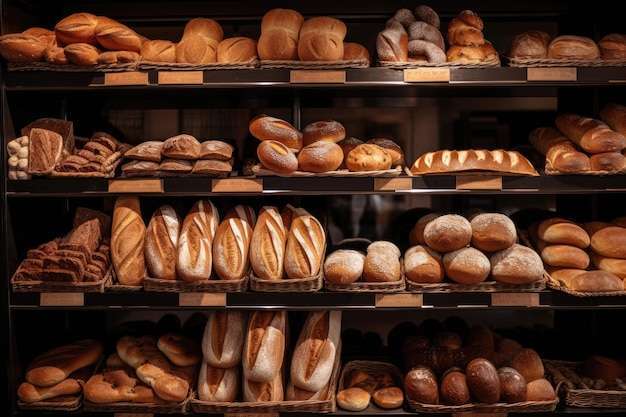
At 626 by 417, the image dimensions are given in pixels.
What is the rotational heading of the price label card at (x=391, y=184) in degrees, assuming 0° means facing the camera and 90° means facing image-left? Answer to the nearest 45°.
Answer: approximately 0°

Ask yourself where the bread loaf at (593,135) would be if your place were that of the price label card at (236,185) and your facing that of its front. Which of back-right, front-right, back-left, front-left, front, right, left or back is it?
left

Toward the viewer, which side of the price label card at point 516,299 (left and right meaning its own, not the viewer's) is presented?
front

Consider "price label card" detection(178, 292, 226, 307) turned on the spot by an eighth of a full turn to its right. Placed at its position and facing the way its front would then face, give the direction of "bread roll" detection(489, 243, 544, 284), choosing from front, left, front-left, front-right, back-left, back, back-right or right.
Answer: back-left

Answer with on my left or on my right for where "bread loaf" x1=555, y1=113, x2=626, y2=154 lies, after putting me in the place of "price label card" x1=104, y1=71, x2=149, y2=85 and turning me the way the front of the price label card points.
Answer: on my left

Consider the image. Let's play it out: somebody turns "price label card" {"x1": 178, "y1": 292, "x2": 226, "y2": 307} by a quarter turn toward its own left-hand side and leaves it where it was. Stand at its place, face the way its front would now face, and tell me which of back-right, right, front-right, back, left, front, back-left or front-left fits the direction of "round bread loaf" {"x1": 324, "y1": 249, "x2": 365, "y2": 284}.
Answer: front

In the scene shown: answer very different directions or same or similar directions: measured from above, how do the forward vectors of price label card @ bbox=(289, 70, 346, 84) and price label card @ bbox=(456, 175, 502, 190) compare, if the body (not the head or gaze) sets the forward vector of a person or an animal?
same or similar directions

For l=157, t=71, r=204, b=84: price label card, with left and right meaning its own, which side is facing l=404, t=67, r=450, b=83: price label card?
left

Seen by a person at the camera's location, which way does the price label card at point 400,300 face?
facing the viewer

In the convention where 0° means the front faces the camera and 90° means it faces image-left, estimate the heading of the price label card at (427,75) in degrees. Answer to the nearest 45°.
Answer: approximately 0°

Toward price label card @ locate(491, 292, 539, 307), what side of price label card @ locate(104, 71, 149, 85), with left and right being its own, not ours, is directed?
left

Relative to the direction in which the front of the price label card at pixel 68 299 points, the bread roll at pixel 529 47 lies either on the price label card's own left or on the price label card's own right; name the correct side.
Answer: on the price label card's own left
